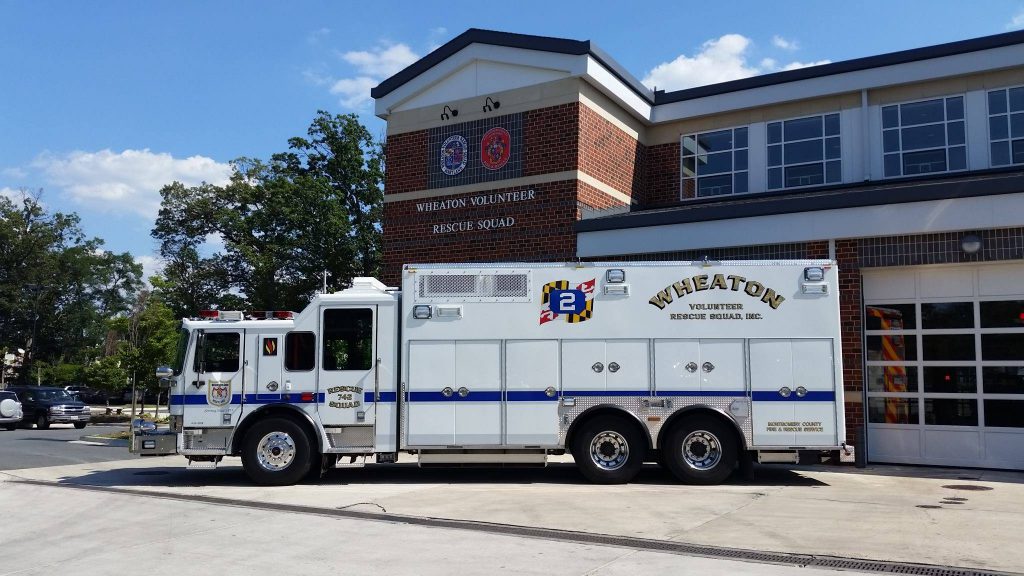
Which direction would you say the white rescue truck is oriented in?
to the viewer's left

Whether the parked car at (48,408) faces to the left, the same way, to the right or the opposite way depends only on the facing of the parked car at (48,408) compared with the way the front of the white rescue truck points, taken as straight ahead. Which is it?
the opposite way

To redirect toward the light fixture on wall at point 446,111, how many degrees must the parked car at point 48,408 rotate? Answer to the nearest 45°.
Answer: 0° — it already faces it

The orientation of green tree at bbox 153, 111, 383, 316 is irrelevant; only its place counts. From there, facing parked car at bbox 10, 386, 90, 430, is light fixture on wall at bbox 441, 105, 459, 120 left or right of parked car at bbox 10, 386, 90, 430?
left

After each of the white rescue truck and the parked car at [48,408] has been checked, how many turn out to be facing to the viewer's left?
1

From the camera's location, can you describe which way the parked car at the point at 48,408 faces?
facing the viewer and to the right of the viewer

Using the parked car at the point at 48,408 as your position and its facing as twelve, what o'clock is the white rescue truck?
The white rescue truck is roughly at 1 o'clock from the parked car.

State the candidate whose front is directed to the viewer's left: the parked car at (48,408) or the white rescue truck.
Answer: the white rescue truck

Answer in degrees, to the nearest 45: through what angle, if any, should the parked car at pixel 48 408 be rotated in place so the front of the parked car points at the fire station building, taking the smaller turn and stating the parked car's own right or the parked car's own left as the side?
0° — it already faces it

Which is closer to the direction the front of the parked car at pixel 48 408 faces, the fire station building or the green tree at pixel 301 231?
the fire station building

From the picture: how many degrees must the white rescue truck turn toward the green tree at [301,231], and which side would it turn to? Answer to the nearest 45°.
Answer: approximately 90° to its right

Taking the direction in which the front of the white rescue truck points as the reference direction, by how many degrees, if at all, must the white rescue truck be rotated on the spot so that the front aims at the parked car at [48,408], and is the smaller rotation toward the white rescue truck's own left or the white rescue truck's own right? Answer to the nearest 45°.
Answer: approximately 45° to the white rescue truck's own right
